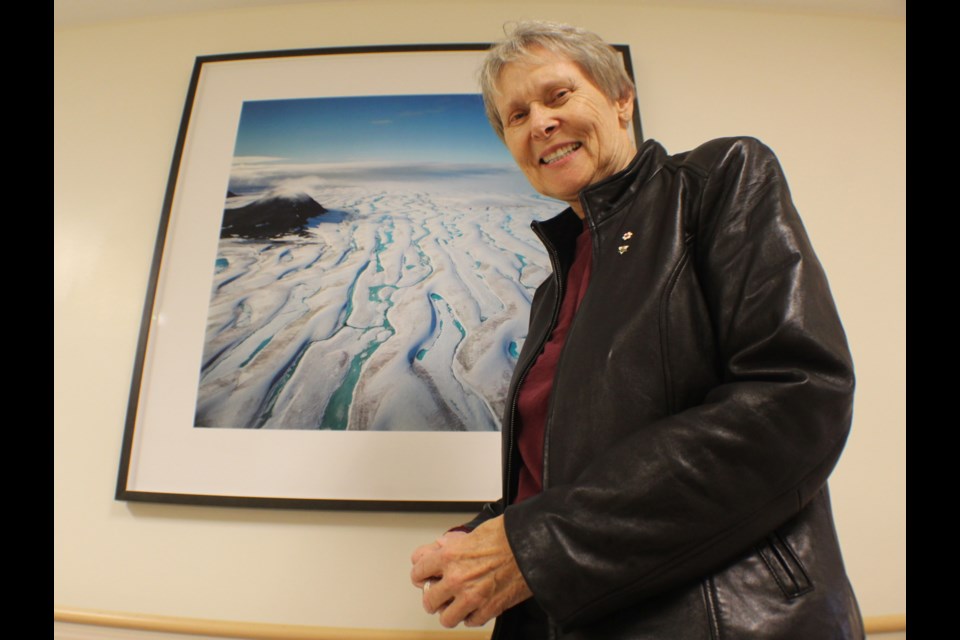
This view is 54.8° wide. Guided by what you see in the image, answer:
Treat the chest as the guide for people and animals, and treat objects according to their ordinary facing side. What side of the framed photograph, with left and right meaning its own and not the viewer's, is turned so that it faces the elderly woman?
front

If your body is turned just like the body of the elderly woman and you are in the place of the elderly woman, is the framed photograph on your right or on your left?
on your right

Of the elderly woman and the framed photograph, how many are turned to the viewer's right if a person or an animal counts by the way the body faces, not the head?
0

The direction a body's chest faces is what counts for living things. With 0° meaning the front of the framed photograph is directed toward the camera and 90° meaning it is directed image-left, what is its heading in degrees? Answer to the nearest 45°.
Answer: approximately 0°

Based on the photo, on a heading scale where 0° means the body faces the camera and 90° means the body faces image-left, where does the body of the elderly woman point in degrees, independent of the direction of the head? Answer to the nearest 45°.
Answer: approximately 45°
